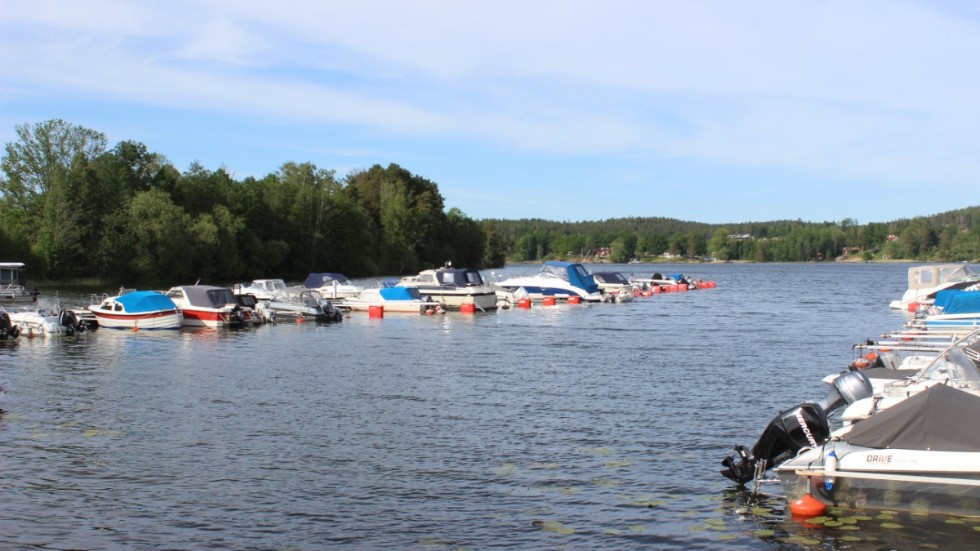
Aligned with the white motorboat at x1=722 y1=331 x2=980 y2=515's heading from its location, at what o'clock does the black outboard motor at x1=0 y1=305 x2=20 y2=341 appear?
the black outboard motor at x1=0 y1=305 x2=20 y2=341 is roughly at 7 o'clock from the white motorboat at x1=722 y1=331 x2=980 y2=515.

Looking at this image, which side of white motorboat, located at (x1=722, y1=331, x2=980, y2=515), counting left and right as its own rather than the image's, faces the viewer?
right

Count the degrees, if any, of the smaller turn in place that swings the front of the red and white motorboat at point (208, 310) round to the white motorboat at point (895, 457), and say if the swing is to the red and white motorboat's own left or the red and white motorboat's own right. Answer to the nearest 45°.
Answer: approximately 135° to the red and white motorboat's own left

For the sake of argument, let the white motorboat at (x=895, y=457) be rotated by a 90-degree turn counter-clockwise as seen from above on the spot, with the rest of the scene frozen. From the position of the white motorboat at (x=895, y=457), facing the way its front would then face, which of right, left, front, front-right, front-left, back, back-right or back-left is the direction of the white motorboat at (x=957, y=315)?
front

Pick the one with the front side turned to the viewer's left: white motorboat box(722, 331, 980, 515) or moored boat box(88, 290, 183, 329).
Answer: the moored boat

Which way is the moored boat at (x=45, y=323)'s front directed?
to the viewer's left

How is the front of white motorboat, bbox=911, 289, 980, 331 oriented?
to the viewer's right

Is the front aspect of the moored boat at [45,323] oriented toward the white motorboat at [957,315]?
no

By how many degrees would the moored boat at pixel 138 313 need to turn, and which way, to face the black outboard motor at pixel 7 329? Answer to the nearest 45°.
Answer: approximately 45° to its left

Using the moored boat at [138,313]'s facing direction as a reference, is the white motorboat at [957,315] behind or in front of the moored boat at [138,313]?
behind

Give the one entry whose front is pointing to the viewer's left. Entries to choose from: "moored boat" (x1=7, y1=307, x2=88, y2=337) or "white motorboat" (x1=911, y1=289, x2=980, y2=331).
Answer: the moored boat

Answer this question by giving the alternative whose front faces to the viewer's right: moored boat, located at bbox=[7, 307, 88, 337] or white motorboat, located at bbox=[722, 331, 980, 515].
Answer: the white motorboat

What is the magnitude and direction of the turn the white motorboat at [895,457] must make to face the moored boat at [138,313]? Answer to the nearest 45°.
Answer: approximately 135° to its left

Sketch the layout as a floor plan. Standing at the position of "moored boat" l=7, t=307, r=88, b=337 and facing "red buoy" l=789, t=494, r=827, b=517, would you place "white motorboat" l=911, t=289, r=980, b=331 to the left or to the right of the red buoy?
left

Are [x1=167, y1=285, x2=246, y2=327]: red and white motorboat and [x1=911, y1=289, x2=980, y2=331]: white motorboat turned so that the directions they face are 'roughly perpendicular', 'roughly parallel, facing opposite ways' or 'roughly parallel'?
roughly parallel, facing opposite ways

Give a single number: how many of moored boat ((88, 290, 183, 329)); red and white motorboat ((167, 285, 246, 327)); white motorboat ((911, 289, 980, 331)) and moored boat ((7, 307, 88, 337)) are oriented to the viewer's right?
1

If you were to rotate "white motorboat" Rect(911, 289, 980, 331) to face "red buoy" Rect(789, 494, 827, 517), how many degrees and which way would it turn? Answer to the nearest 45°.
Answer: approximately 90° to its right

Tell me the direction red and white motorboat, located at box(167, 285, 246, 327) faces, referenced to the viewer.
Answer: facing away from the viewer and to the left of the viewer

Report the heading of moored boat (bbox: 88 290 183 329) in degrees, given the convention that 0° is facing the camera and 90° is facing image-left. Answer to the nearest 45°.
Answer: approximately 90°

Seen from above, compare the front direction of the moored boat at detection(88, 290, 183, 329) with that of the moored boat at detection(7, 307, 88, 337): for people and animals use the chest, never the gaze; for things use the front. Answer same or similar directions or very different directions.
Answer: same or similar directions

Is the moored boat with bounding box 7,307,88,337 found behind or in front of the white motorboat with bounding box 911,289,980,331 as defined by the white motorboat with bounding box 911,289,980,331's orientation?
behind
